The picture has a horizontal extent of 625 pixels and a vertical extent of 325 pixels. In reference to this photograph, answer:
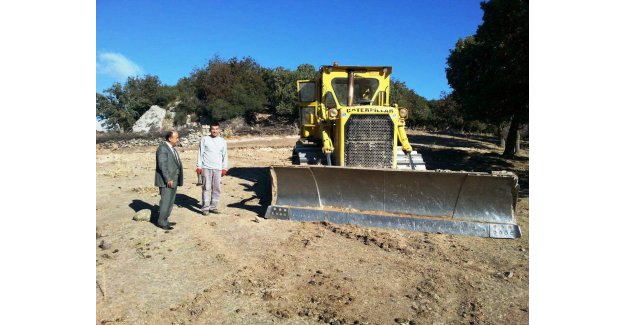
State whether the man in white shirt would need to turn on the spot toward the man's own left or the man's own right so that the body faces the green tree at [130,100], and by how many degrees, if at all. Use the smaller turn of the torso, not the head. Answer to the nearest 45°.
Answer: approximately 180°

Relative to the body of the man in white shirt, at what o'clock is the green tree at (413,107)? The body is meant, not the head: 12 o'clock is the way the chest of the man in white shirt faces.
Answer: The green tree is roughly at 7 o'clock from the man in white shirt.

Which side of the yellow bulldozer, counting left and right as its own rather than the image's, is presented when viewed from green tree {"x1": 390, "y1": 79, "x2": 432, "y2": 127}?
back

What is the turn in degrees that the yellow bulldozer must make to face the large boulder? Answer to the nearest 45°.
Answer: approximately 135° to its right
